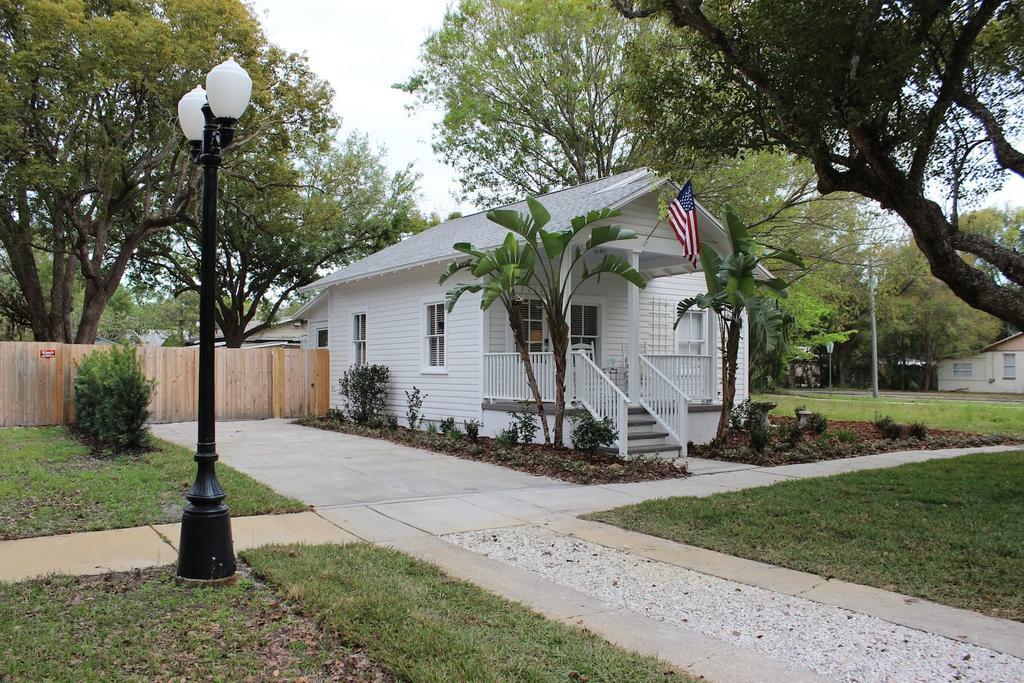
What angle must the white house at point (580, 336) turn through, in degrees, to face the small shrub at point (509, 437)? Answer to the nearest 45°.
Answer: approximately 90° to its right

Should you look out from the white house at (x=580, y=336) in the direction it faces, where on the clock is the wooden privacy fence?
The wooden privacy fence is roughly at 5 o'clock from the white house.

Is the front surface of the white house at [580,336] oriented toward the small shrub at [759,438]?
yes

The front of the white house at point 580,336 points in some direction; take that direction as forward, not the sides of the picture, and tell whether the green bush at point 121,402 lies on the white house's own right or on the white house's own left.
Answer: on the white house's own right

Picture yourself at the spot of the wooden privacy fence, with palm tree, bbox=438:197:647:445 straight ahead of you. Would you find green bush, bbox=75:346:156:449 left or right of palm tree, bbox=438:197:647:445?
right

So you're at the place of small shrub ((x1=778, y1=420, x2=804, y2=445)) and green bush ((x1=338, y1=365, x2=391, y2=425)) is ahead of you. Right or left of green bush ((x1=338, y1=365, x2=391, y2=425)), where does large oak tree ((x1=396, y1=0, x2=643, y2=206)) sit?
right

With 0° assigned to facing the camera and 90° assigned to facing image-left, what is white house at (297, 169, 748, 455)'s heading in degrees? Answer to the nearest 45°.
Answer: approximately 315°

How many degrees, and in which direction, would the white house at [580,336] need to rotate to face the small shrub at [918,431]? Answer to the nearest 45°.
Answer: approximately 45° to its left

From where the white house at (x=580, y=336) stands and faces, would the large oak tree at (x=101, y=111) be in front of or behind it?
behind

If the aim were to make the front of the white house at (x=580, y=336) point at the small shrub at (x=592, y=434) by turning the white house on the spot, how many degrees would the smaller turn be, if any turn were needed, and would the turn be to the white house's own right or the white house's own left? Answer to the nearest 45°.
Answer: approximately 45° to the white house's own right

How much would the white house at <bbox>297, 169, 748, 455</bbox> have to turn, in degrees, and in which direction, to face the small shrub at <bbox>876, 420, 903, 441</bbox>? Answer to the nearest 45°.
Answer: approximately 45° to its left
